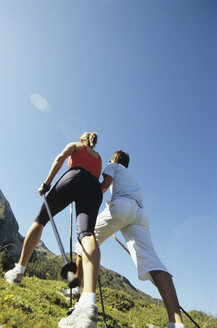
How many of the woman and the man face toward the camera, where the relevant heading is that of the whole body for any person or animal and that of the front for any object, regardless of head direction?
0

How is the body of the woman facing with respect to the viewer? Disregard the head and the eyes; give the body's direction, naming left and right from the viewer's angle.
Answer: facing away from the viewer and to the left of the viewer

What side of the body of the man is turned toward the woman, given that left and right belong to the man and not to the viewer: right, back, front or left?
left

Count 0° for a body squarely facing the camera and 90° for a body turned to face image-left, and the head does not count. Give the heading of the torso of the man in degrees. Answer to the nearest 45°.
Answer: approximately 135°

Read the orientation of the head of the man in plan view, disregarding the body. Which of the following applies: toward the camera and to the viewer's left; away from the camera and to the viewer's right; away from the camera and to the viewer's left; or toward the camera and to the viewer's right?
away from the camera and to the viewer's left

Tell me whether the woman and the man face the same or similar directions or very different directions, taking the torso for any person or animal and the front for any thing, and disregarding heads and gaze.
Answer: same or similar directions
